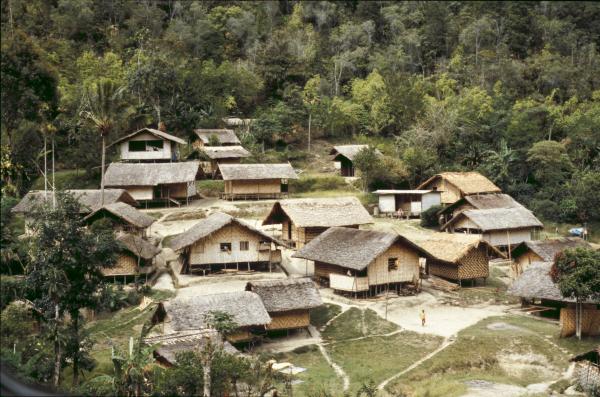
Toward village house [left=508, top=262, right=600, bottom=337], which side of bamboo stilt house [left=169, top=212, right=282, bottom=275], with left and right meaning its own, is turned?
left

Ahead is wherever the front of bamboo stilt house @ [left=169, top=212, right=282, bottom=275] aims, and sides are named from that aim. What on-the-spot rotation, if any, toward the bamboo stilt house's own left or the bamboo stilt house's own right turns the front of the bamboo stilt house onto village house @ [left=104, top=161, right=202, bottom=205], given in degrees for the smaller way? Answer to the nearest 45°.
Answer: approximately 135° to the bamboo stilt house's own right

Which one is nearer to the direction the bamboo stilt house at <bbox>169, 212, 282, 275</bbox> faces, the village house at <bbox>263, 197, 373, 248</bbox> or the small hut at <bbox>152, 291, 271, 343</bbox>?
the small hut

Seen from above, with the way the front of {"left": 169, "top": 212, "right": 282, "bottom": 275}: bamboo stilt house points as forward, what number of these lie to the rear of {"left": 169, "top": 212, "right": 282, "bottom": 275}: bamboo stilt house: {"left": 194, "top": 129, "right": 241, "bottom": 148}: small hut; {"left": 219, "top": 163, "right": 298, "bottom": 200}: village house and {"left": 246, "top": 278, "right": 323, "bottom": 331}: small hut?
2

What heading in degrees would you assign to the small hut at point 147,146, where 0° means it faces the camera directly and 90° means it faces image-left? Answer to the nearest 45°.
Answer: approximately 0°

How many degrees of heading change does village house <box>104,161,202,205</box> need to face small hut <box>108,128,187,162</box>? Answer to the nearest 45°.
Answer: approximately 180°

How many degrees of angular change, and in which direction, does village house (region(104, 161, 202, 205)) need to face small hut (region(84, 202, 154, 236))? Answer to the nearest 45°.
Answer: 0° — it already faces it
